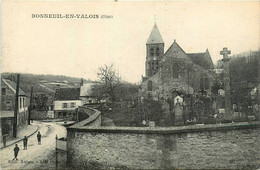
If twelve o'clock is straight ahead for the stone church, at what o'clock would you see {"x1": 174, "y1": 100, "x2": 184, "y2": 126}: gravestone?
The gravestone is roughly at 12 o'clock from the stone church.

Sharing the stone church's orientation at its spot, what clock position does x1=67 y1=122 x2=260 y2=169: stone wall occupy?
The stone wall is roughly at 12 o'clock from the stone church.

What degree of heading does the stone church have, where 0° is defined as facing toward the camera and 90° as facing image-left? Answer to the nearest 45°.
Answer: approximately 0°
